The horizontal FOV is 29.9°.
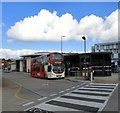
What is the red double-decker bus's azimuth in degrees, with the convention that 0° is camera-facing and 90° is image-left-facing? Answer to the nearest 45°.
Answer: approximately 315°
